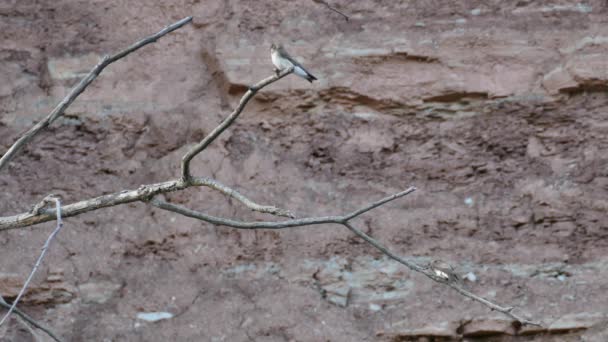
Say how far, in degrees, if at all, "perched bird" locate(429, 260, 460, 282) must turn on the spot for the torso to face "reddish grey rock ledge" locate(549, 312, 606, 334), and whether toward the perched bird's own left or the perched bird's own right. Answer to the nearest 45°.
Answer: approximately 180°

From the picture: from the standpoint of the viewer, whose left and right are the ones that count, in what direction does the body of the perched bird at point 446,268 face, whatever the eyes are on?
facing to the left of the viewer

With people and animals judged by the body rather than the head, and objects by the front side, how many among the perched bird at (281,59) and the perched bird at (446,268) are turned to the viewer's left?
2

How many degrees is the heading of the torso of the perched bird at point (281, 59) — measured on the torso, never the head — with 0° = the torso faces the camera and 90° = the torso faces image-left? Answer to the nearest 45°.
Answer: approximately 90°
